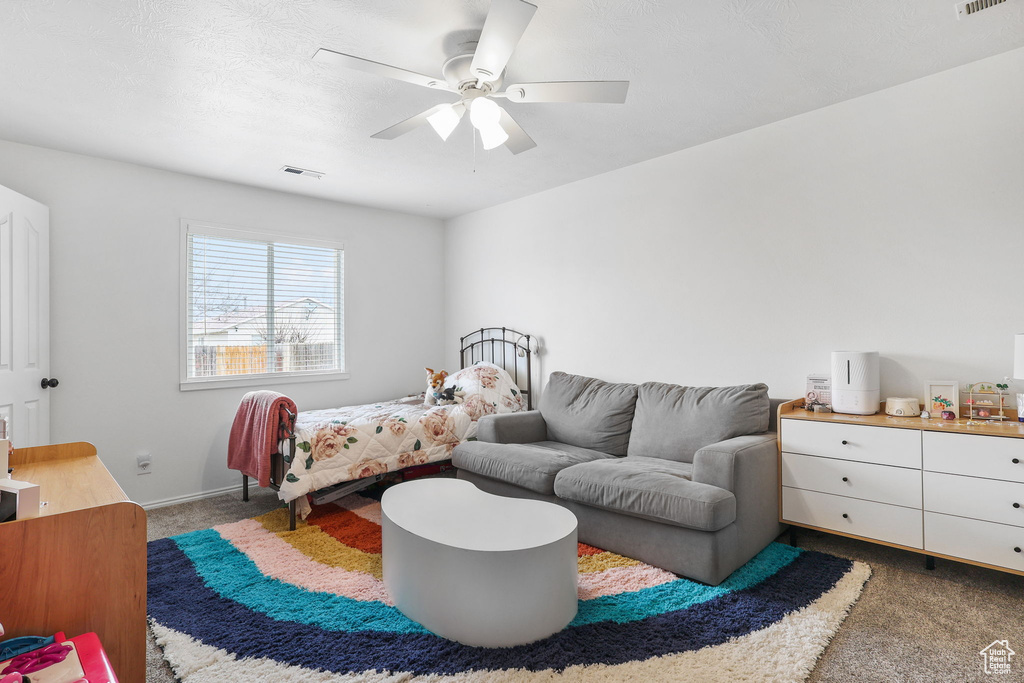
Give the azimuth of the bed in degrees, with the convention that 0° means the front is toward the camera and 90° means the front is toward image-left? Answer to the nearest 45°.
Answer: approximately 45°

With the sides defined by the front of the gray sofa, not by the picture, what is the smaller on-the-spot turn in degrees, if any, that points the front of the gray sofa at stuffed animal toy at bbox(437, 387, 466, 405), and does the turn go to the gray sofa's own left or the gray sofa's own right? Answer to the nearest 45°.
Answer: approximately 90° to the gray sofa's own right

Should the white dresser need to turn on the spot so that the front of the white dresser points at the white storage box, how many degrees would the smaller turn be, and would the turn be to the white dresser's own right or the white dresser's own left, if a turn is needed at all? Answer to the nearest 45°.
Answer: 0° — it already faces it

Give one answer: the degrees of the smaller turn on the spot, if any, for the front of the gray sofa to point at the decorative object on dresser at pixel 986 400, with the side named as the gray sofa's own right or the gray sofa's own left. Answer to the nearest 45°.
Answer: approximately 135° to the gray sofa's own left

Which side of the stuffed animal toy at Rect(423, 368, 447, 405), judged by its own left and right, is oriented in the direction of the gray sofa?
left

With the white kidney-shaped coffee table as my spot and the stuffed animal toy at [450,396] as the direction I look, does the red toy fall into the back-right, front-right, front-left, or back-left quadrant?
back-left

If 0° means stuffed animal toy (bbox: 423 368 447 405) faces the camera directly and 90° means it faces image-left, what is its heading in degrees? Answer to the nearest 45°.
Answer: approximately 45°

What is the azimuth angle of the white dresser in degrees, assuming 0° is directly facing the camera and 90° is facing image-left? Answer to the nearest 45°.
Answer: approximately 45°
